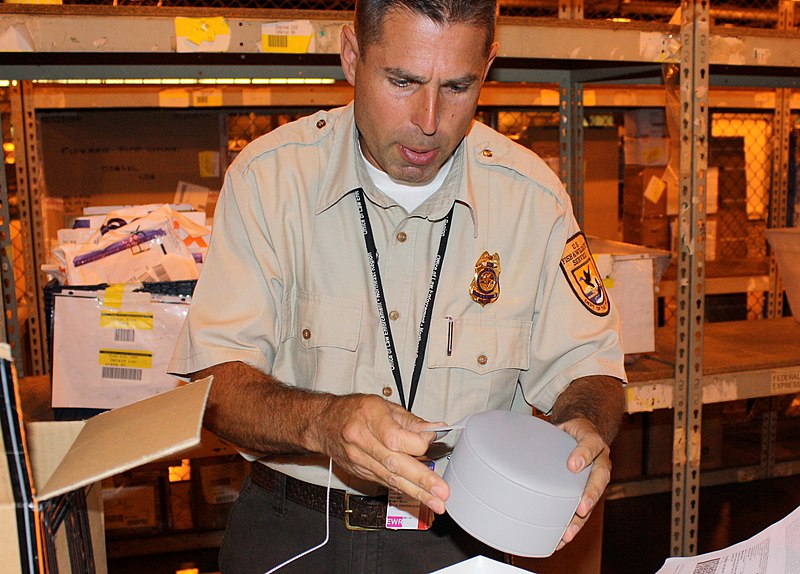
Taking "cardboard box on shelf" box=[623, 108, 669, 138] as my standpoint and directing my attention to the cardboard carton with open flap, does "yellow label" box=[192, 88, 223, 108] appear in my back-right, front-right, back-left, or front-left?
front-right

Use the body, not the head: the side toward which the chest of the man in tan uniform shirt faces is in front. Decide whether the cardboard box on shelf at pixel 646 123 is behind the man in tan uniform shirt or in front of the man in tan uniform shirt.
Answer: behind

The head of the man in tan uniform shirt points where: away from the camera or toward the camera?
toward the camera

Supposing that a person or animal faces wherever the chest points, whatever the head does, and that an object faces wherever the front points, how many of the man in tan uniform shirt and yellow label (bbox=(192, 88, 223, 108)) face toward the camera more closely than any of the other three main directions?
2

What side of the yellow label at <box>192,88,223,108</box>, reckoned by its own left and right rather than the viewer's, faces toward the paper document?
front

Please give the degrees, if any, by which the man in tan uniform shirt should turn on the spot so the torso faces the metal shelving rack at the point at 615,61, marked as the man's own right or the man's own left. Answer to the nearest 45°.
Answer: approximately 135° to the man's own left

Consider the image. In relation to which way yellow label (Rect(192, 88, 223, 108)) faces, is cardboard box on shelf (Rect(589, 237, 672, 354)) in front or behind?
in front

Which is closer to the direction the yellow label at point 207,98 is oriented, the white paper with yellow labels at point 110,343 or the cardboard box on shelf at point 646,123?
the white paper with yellow labels

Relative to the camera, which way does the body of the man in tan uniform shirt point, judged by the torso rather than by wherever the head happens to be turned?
toward the camera

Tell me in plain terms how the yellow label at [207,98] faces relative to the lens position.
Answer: facing the viewer

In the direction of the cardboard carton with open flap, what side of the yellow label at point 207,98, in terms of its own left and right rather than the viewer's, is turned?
front

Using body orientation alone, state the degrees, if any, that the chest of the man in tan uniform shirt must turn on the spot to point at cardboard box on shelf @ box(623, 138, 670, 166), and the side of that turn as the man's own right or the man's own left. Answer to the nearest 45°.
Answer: approximately 135° to the man's own left

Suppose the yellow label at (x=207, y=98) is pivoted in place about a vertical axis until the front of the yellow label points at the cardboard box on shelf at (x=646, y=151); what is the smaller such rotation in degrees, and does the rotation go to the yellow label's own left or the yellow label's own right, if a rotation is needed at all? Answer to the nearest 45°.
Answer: approximately 90° to the yellow label's own left

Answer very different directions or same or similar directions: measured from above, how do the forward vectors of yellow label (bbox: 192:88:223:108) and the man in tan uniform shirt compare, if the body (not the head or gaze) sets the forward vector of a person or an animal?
same or similar directions
